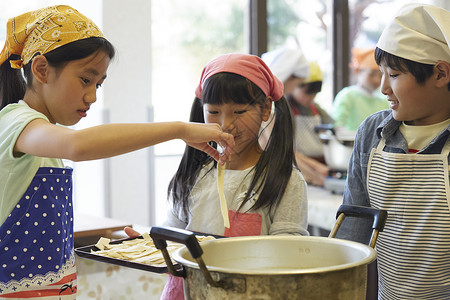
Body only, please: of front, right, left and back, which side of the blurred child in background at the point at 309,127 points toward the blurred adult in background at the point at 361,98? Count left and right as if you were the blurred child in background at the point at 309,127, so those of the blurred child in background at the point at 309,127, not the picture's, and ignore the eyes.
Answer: left

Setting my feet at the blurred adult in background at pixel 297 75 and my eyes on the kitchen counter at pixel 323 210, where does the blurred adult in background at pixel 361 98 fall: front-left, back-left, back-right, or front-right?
back-left

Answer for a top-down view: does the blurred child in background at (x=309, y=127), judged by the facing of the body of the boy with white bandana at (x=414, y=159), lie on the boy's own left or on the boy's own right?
on the boy's own right

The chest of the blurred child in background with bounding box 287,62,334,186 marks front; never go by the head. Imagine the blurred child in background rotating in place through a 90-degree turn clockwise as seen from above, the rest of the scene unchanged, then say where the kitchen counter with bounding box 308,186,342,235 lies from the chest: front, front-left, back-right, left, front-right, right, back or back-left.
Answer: back-left

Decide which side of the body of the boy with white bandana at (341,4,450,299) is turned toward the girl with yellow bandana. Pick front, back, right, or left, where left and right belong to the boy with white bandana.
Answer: front

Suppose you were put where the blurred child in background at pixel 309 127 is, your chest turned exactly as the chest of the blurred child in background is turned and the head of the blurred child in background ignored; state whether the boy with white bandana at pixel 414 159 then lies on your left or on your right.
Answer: on your left

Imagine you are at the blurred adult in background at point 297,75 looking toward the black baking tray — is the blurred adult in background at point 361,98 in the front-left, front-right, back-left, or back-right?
back-left

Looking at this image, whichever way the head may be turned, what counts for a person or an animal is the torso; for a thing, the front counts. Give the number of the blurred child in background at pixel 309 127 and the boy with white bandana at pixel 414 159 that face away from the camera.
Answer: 0

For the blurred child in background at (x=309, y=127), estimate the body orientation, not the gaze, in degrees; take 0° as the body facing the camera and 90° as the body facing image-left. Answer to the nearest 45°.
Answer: approximately 45°

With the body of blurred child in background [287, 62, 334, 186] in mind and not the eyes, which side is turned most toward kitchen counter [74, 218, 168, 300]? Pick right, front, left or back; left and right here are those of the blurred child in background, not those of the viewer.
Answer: front
